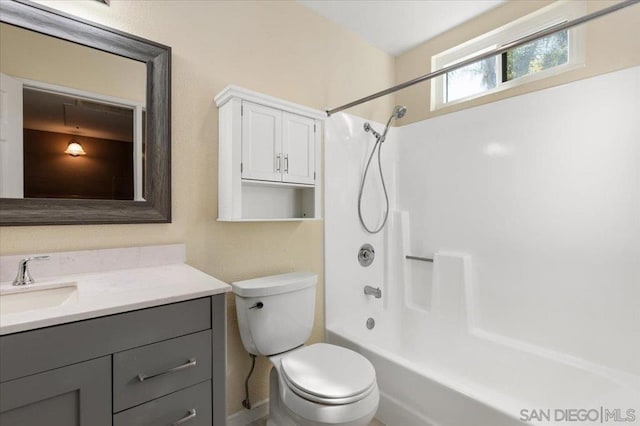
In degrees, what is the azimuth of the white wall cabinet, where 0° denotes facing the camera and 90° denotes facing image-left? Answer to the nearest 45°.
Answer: approximately 315°

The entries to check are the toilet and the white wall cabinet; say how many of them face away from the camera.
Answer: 0

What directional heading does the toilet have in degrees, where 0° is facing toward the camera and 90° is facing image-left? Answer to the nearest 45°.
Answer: approximately 315°

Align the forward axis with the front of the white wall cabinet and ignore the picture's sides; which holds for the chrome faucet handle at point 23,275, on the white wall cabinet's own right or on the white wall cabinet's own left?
on the white wall cabinet's own right

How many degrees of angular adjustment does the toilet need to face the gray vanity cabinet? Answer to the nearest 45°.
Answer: approximately 90° to its right

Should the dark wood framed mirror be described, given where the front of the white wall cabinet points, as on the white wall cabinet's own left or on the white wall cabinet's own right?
on the white wall cabinet's own right
